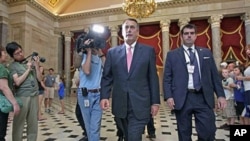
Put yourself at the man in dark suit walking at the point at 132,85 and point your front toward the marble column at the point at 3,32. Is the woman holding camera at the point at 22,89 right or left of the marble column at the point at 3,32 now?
left

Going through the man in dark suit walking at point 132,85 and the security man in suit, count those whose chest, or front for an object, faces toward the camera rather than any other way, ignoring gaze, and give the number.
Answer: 2

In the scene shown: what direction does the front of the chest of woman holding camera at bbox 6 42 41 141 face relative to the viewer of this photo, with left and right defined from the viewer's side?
facing the viewer and to the right of the viewer

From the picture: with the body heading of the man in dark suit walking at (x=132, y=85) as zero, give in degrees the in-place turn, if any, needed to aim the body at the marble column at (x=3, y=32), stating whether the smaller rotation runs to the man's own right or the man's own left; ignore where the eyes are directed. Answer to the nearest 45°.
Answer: approximately 135° to the man's own right

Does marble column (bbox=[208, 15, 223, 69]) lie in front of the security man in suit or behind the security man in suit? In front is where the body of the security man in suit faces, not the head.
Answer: behind

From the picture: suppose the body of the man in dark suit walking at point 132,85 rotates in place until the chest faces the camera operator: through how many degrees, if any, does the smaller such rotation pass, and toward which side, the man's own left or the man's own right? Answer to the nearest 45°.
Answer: approximately 135° to the man's own right

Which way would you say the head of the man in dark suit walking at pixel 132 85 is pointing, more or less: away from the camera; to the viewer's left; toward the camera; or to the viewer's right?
toward the camera

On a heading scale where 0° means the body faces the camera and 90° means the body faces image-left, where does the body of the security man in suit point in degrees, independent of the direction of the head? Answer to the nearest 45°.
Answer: approximately 0°

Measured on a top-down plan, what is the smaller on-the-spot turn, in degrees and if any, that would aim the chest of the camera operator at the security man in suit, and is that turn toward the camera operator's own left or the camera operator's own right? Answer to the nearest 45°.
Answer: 0° — they already face them

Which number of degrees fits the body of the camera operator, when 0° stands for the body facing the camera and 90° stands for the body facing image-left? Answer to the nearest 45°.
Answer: approximately 315°

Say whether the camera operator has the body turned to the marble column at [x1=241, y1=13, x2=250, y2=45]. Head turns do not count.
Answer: no

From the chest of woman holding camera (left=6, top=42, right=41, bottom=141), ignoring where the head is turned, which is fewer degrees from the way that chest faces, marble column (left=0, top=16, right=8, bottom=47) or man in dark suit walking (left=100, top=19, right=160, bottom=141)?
the man in dark suit walking

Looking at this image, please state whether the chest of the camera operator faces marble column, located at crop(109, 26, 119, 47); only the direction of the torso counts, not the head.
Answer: no

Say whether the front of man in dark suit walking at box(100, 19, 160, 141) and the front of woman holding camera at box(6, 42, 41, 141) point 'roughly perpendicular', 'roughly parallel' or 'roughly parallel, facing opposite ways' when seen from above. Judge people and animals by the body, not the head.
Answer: roughly perpendicular

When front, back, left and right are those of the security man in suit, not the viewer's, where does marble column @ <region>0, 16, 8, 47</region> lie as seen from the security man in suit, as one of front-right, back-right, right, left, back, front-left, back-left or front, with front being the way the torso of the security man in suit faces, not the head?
back-right

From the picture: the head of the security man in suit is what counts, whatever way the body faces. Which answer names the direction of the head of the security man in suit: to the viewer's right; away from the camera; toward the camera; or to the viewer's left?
toward the camera

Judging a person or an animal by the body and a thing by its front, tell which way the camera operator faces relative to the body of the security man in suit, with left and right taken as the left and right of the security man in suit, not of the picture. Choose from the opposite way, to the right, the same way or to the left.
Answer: to the left

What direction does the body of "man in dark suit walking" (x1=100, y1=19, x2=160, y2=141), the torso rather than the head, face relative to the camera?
toward the camera

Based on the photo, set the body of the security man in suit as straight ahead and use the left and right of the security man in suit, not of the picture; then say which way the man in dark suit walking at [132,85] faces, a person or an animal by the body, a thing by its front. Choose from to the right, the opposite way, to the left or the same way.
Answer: the same way
